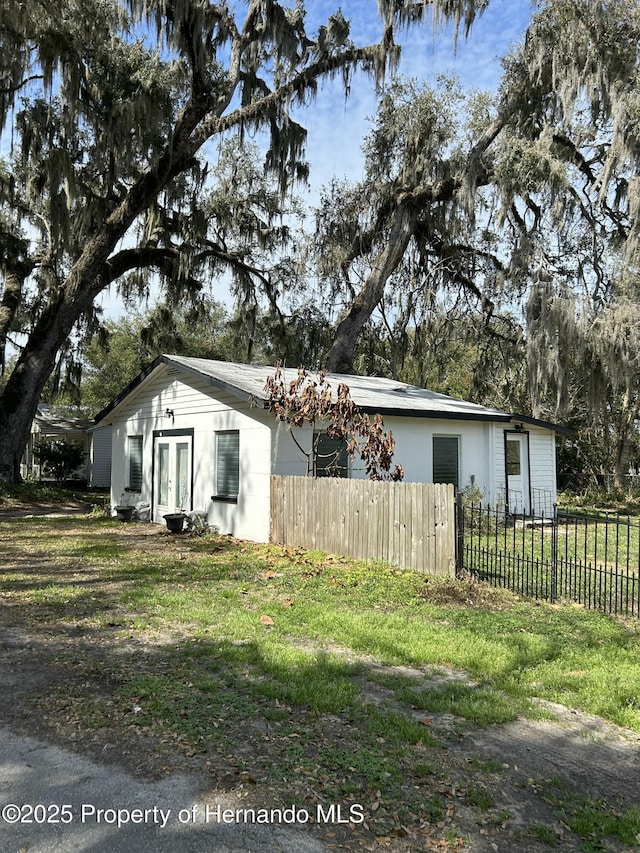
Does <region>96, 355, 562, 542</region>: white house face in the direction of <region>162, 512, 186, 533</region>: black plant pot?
yes

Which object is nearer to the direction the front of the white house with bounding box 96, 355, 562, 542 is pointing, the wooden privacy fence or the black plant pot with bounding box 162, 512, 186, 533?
the black plant pot

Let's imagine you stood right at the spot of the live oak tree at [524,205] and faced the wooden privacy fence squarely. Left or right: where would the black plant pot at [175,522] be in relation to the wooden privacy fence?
right

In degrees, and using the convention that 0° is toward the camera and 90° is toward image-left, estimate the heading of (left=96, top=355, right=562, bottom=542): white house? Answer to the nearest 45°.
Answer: approximately 45°

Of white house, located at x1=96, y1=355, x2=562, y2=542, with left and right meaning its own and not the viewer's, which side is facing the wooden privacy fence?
left

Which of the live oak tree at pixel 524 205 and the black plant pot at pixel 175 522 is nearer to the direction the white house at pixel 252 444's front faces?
the black plant pot

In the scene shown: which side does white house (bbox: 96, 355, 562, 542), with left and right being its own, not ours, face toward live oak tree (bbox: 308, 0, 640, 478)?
back

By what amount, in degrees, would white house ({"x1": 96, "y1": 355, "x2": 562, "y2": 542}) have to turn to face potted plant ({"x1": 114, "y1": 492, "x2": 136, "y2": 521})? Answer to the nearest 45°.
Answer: approximately 45° to its right

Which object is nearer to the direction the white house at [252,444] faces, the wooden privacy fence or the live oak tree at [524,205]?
the wooden privacy fence
